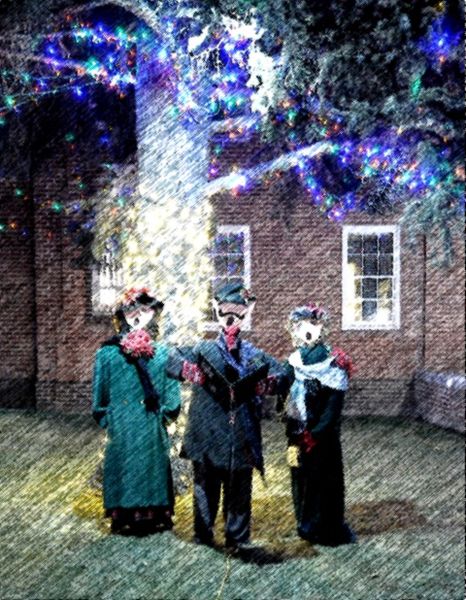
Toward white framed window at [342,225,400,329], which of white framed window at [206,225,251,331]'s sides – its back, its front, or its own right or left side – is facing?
left

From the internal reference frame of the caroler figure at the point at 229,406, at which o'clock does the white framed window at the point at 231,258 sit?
The white framed window is roughly at 6 o'clock from the caroler figure.

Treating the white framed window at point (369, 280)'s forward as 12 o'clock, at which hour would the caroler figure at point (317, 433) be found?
The caroler figure is roughly at 12 o'clock from the white framed window.

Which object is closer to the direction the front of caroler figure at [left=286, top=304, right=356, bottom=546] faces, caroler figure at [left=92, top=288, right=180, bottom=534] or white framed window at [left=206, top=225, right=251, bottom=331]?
the caroler figure

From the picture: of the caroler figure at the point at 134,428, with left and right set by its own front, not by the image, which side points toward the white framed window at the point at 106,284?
back

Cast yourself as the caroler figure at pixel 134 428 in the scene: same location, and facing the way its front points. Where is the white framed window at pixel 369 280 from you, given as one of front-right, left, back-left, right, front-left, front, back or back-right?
back-left

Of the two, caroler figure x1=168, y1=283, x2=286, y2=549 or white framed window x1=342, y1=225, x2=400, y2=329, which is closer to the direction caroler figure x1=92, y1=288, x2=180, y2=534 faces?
the caroler figure

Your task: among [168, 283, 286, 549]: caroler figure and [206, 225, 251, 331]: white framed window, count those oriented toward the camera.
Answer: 2

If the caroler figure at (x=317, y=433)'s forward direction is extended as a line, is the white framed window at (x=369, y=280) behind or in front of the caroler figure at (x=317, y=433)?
behind
